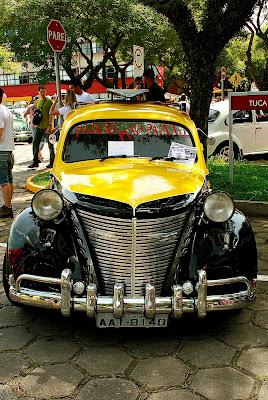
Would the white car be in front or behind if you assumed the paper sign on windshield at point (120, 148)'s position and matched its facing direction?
behind

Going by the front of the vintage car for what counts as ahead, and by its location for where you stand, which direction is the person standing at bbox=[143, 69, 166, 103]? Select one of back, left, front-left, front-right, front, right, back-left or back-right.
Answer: back

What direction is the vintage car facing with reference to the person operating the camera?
facing the viewer

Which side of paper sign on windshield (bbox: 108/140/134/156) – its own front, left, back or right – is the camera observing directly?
front

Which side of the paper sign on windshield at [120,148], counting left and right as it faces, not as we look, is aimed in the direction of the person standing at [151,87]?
back

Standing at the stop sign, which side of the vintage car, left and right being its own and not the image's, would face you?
back

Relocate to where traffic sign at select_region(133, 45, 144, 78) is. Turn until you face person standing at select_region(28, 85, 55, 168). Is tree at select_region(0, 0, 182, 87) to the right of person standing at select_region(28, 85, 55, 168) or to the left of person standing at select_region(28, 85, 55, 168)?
right
